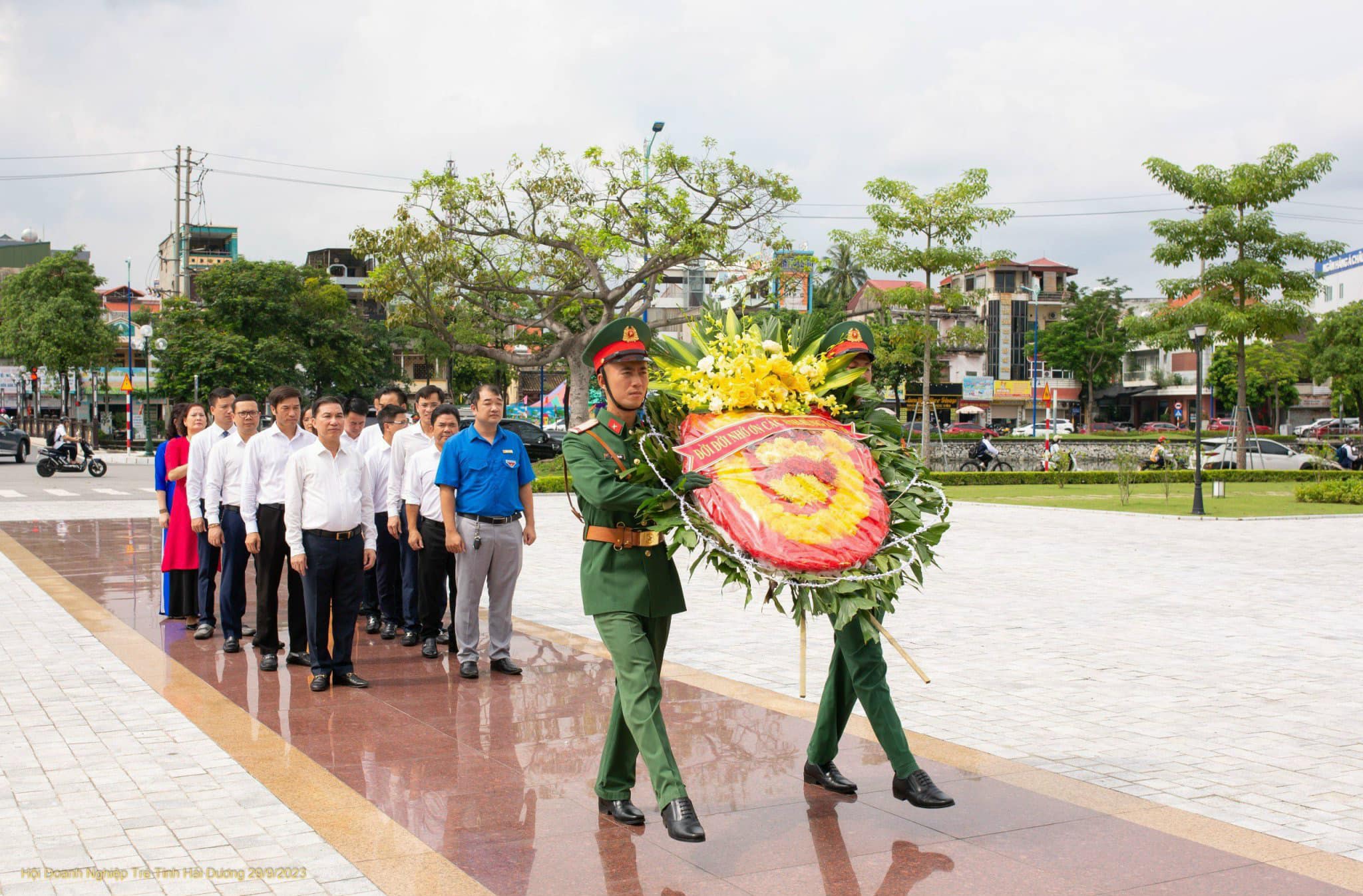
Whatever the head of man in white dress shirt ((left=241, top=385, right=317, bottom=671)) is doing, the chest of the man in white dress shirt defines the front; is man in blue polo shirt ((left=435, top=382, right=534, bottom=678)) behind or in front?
in front

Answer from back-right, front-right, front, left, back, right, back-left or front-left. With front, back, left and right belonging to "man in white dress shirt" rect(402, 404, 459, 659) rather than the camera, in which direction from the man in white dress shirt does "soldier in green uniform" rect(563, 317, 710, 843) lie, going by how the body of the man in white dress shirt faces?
front-right

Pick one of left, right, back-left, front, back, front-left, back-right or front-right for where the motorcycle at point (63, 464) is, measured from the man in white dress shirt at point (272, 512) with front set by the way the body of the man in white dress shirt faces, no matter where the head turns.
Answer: back-left

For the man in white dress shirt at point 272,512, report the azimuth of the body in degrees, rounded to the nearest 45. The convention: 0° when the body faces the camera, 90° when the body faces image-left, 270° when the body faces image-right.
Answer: approximately 315°

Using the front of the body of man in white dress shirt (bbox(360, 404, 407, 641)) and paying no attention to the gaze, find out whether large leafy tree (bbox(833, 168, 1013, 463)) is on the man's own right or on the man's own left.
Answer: on the man's own left

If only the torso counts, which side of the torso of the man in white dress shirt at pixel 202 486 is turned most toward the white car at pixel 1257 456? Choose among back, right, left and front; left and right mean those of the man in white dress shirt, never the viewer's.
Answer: left

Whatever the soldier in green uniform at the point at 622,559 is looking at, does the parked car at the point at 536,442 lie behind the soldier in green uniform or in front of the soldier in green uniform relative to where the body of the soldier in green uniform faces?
behind

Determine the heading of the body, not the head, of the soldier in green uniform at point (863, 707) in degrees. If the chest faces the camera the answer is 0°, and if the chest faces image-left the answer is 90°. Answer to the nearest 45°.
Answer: approximately 315°
